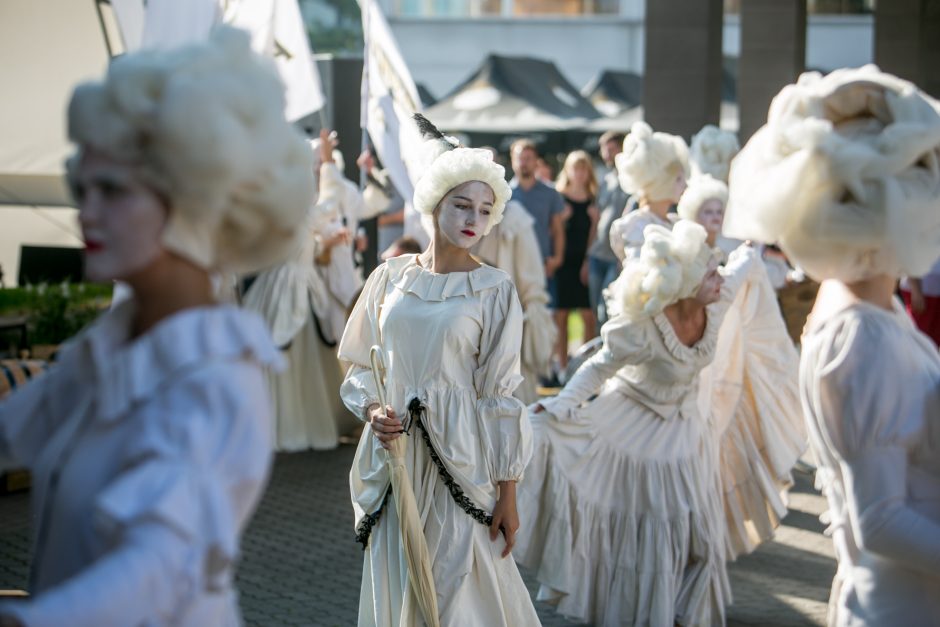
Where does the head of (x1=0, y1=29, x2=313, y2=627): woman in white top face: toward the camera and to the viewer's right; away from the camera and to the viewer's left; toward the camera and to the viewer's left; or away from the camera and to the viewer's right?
toward the camera and to the viewer's left

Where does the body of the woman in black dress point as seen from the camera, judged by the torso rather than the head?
toward the camera

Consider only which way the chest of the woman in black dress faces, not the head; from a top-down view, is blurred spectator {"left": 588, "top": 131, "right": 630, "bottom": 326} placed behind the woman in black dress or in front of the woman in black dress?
behind

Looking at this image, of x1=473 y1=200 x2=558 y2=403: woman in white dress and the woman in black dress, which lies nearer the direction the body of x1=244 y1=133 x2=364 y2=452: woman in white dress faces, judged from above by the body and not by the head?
the woman in white dress

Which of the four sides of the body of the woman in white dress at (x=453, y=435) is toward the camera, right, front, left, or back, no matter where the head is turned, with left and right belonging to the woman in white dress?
front

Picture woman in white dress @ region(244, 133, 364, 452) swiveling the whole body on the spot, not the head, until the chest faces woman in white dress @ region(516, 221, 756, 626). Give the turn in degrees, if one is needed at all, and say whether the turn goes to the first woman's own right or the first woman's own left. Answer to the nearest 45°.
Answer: approximately 45° to the first woman's own right

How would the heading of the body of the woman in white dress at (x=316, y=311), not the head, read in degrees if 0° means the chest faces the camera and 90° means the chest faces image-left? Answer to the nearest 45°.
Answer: approximately 315°

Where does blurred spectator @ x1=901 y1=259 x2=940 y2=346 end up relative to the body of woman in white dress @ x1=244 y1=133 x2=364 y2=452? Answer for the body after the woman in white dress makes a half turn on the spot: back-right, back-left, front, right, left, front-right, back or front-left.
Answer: back-right

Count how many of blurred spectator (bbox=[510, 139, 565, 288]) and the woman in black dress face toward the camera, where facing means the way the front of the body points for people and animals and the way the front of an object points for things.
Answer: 2

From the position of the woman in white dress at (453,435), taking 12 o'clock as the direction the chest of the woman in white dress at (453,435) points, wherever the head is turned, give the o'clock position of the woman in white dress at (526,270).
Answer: the woman in white dress at (526,270) is roughly at 6 o'clock from the woman in white dress at (453,435).

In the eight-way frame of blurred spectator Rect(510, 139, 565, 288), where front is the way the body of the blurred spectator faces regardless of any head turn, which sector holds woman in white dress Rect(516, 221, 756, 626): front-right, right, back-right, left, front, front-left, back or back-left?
front

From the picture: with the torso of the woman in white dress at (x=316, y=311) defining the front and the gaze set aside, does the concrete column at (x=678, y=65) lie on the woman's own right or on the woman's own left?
on the woman's own left

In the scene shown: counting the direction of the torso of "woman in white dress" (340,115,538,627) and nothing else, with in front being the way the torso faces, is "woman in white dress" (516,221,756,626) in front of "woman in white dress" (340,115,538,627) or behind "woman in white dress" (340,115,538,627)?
behind

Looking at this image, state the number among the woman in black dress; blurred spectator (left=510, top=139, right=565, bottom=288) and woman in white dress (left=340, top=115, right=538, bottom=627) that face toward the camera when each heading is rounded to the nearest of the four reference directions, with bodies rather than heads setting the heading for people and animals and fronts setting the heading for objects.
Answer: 3
